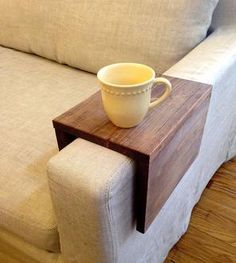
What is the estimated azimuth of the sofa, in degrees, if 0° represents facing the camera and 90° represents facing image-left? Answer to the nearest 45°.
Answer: approximately 45°
